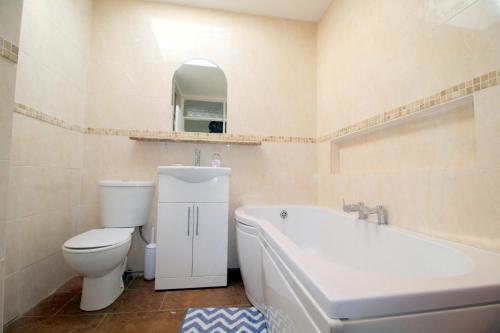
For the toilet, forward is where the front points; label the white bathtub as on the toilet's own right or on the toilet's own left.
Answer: on the toilet's own left

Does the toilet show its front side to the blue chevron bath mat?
no

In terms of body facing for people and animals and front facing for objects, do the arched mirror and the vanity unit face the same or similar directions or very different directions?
same or similar directions

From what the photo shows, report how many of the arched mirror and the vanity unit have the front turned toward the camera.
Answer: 2

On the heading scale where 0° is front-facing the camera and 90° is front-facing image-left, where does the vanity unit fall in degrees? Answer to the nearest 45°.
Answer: approximately 0°

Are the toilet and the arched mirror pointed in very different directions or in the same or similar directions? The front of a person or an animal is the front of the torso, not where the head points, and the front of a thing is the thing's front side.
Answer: same or similar directions

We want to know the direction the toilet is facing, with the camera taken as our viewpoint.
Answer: facing the viewer and to the left of the viewer

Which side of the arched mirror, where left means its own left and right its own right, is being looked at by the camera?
front

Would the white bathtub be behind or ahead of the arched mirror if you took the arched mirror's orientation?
ahead
